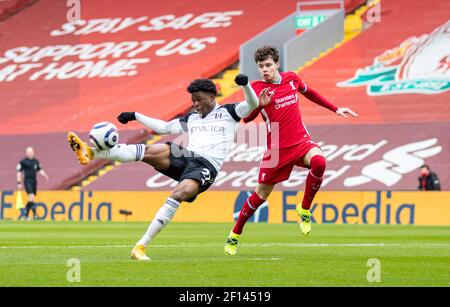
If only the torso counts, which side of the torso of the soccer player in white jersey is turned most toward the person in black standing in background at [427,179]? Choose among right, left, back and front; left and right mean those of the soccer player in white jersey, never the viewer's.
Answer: back

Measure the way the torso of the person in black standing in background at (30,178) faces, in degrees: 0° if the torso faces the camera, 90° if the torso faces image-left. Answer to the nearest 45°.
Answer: approximately 0°

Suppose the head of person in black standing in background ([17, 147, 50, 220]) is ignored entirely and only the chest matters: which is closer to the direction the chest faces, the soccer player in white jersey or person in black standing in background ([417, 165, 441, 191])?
the soccer player in white jersey

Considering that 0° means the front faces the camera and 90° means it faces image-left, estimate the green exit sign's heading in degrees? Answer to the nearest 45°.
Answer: approximately 0°

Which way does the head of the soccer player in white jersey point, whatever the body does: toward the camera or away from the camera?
toward the camera

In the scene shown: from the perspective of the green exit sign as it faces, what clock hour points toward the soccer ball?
The soccer ball is roughly at 12 o'clock from the green exit sign.

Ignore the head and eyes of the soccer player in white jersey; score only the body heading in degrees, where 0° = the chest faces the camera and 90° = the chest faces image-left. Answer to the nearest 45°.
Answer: approximately 45°

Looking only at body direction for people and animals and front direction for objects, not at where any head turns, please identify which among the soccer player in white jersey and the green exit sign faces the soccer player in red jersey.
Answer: the green exit sign

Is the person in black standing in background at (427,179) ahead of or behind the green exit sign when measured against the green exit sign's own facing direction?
ahead

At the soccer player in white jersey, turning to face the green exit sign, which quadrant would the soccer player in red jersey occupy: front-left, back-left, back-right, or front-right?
front-right

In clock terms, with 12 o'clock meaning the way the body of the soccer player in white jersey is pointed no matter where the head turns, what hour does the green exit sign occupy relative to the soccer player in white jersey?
The green exit sign is roughly at 5 o'clock from the soccer player in white jersey.

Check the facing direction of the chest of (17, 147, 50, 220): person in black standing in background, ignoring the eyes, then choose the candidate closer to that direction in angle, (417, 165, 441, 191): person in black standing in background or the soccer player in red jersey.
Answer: the soccer player in red jersey

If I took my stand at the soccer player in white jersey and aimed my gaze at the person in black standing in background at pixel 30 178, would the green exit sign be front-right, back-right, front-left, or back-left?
front-right
